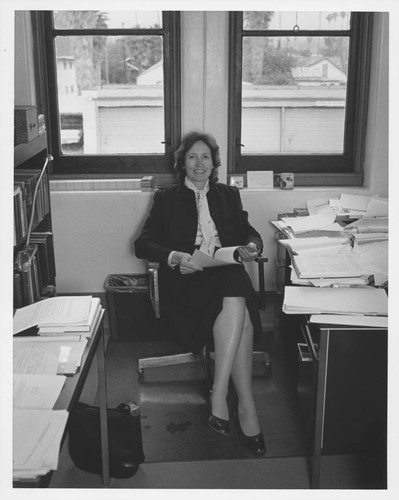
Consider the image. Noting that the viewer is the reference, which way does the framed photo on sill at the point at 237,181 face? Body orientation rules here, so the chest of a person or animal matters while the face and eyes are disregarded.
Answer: facing the viewer

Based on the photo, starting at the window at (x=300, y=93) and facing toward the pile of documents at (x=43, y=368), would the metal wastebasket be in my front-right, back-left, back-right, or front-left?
front-right

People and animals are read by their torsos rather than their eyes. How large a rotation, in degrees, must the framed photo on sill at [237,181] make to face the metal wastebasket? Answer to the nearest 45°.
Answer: approximately 45° to its right

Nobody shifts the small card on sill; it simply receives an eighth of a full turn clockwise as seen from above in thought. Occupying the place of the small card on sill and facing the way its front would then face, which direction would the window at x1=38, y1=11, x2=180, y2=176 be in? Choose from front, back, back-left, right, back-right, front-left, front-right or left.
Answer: front-right

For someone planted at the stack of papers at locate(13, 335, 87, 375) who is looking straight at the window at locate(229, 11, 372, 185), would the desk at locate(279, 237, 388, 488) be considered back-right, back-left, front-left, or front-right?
front-right

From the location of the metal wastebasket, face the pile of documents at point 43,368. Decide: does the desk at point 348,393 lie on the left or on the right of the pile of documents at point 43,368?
left

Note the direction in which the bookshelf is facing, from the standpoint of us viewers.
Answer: facing the viewer and to the right of the viewer

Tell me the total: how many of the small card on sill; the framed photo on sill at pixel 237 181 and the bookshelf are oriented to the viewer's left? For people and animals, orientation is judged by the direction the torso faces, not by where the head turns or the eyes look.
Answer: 0

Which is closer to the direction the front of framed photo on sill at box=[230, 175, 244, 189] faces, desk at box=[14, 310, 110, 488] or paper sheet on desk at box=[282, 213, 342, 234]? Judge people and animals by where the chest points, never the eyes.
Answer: the desk

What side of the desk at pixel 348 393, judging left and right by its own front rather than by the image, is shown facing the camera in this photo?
left

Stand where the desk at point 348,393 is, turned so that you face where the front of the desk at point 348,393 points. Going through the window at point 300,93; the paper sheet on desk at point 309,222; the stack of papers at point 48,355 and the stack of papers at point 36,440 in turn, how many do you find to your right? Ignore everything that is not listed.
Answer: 2

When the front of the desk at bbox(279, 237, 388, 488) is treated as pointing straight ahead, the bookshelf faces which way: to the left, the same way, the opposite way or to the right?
the opposite way

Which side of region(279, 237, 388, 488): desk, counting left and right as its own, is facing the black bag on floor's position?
front

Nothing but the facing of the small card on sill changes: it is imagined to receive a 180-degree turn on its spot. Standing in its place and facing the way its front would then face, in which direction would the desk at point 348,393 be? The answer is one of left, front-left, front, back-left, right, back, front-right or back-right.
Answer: back

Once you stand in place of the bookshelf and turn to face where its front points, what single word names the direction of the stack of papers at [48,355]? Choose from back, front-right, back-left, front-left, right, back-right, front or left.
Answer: front-right
